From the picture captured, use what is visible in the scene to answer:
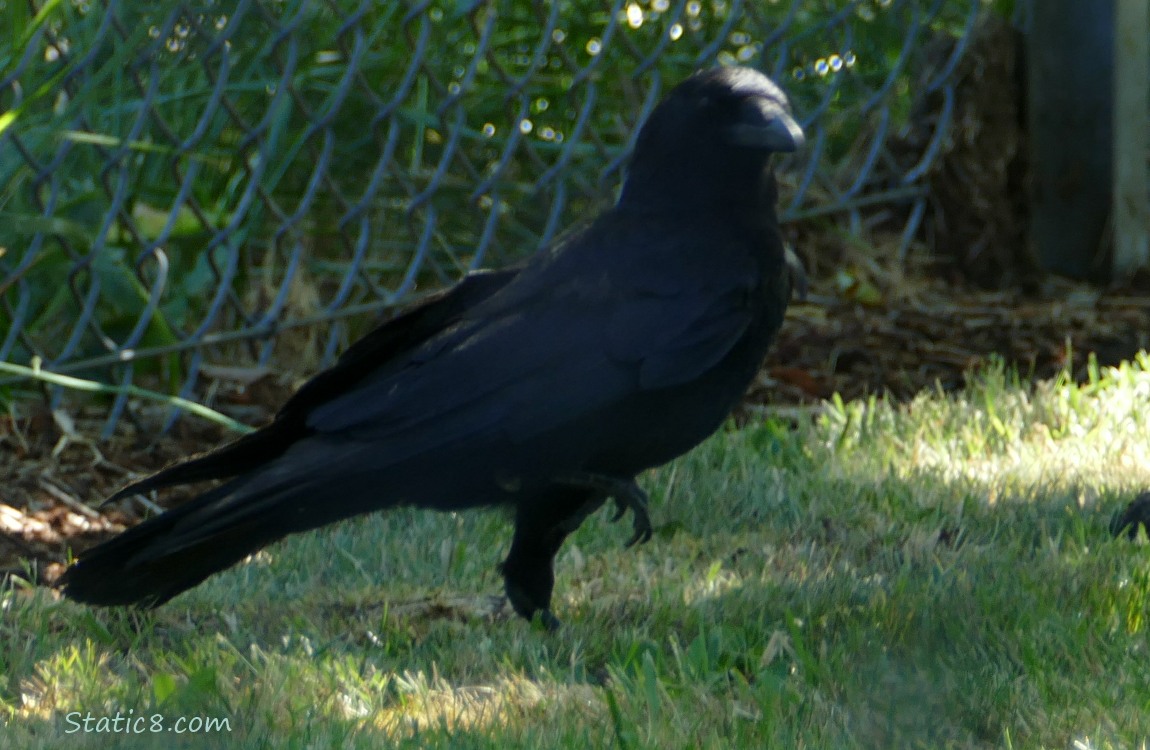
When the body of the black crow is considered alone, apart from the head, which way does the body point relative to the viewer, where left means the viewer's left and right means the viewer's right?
facing to the right of the viewer

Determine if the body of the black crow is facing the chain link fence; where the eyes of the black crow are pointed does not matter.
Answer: no
